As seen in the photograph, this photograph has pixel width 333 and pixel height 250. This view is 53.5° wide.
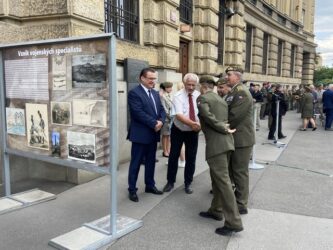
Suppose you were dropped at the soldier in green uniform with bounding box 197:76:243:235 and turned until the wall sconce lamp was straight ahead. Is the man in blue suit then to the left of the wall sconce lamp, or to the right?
left

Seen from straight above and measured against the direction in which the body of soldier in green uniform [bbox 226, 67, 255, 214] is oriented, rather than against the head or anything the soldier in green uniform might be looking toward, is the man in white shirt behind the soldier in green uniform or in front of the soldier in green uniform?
in front

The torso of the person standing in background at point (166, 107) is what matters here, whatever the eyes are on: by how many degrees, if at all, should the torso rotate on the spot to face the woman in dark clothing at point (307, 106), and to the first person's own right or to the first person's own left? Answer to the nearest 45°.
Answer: approximately 90° to the first person's own left

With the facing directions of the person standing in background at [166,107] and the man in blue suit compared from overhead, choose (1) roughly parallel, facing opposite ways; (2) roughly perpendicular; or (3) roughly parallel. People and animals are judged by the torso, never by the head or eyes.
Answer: roughly parallel

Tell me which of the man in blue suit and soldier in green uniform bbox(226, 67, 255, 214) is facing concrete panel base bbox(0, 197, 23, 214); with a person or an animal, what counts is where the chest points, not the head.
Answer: the soldier in green uniform

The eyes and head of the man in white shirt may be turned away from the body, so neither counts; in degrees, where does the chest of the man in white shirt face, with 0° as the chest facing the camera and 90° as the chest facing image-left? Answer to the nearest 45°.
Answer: approximately 315°

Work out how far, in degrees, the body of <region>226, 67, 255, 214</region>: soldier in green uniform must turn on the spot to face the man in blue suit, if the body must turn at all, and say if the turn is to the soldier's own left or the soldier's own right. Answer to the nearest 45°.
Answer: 0° — they already face them

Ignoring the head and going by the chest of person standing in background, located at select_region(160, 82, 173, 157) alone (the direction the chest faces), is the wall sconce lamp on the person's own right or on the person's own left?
on the person's own left

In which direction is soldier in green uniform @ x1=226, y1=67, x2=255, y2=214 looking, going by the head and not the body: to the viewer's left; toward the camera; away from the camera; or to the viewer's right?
to the viewer's left

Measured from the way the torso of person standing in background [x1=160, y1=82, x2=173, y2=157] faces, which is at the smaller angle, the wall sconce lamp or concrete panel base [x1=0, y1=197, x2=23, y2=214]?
the concrete panel base

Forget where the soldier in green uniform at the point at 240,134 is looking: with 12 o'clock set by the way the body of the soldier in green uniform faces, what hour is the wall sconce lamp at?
The wall sconce lamp is roughly at 3 o'clock from the soldier in green uniform.

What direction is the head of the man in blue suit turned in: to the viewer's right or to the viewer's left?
to the viewer's right

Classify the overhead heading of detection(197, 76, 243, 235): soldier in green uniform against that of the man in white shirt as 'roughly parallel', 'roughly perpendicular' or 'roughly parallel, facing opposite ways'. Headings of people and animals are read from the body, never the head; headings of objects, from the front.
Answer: roughly parallel, facing opposite ways

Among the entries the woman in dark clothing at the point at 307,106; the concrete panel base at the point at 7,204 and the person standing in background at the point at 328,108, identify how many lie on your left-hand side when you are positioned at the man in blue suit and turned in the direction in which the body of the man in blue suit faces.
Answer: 2

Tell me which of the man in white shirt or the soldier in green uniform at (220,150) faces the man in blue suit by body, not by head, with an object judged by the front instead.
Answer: the soldier in green uniform

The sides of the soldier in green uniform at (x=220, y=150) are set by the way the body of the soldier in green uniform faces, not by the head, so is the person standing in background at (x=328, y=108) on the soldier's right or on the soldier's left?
on the soldier's right

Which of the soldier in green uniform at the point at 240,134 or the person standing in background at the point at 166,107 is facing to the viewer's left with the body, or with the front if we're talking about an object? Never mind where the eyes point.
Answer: the soldier in green uniform

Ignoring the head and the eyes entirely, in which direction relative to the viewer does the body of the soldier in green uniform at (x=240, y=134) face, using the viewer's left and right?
facing to the left of the viewer

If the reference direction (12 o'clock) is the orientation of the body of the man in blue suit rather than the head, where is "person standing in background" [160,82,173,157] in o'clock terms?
The person standing in background is roughly at 8 o'clock from the man in blue suit.

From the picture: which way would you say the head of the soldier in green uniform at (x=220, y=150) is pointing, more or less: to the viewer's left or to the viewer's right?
to the viewer's left
